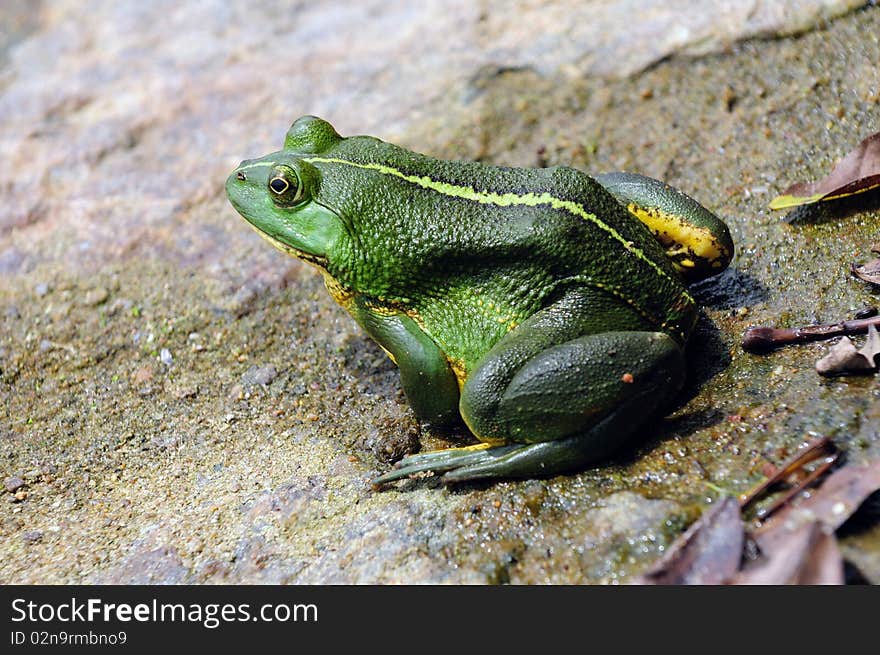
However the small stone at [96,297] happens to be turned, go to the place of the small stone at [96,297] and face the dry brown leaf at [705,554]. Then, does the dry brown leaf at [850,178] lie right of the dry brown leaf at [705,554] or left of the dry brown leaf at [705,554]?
left

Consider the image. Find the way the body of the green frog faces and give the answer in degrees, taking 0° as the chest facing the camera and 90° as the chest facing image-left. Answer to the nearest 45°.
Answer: approximately 90°

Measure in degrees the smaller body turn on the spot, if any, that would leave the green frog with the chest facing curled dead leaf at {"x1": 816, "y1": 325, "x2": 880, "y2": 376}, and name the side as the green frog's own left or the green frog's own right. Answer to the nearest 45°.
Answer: approximately 135° to the green frog's own left

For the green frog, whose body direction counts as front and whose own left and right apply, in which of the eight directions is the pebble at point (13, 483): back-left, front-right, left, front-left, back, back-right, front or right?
front

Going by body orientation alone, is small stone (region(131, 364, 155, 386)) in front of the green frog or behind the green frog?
in front

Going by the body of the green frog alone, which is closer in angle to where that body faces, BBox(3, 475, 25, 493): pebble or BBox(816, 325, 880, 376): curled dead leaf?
the pebble

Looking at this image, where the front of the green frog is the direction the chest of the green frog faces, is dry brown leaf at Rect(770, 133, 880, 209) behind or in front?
behind

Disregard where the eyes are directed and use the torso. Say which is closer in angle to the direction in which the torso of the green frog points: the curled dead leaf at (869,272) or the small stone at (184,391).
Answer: the small stone

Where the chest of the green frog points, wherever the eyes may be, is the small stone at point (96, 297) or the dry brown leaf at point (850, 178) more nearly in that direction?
the small stone

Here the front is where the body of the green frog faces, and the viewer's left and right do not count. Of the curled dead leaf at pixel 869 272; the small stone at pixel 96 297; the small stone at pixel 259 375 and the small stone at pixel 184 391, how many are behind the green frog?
1
